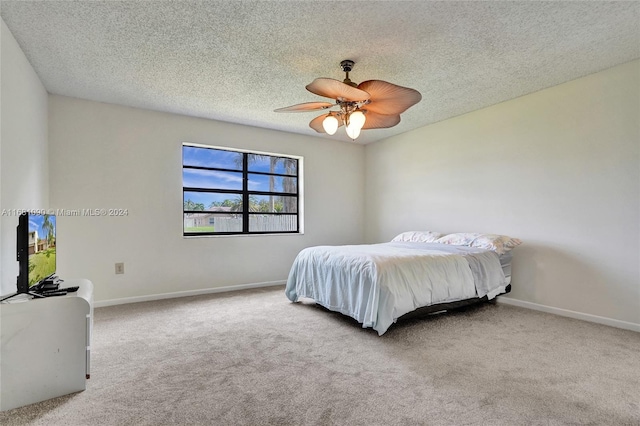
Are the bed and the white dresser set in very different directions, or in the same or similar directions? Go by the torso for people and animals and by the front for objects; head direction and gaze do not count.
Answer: very different directions

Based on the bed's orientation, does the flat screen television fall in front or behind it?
in front

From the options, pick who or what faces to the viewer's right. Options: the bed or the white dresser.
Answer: the white dresser

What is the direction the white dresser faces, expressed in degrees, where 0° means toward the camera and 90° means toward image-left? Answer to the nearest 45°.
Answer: approximately 270°

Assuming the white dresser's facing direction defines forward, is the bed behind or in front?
in front
